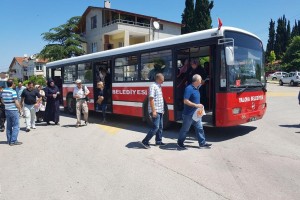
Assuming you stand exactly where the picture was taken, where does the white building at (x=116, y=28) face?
facing the viewer and to the right of the viewer

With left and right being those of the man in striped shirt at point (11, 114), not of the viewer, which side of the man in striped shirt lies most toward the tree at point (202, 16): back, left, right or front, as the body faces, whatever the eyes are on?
front

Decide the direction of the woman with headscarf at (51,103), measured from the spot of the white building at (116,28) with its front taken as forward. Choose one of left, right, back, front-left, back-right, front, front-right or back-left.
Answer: front-right

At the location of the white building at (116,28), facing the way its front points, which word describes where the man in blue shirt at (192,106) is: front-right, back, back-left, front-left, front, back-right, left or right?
front-right

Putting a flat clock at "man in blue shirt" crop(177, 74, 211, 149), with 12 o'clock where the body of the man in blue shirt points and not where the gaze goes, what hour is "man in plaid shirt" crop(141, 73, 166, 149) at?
The man in plaid shirt is roughly at 6 o'clock from the man in blue shirt.

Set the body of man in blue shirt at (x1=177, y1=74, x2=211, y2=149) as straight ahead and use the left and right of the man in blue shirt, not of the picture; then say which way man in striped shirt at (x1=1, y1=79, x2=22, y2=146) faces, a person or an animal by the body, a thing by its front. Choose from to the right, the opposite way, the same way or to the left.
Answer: to the left

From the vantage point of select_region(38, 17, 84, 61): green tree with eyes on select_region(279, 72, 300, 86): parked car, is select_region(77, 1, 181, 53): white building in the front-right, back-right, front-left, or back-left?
front-right

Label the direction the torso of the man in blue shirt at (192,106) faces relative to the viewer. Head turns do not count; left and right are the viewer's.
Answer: facing to the right of the viewer

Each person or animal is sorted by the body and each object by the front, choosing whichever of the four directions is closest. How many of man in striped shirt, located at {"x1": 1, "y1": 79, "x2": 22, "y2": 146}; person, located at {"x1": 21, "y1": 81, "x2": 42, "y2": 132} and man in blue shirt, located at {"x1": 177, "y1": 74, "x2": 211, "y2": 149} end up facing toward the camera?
1

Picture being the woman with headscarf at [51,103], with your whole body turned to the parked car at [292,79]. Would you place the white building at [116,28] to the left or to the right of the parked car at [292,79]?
left
